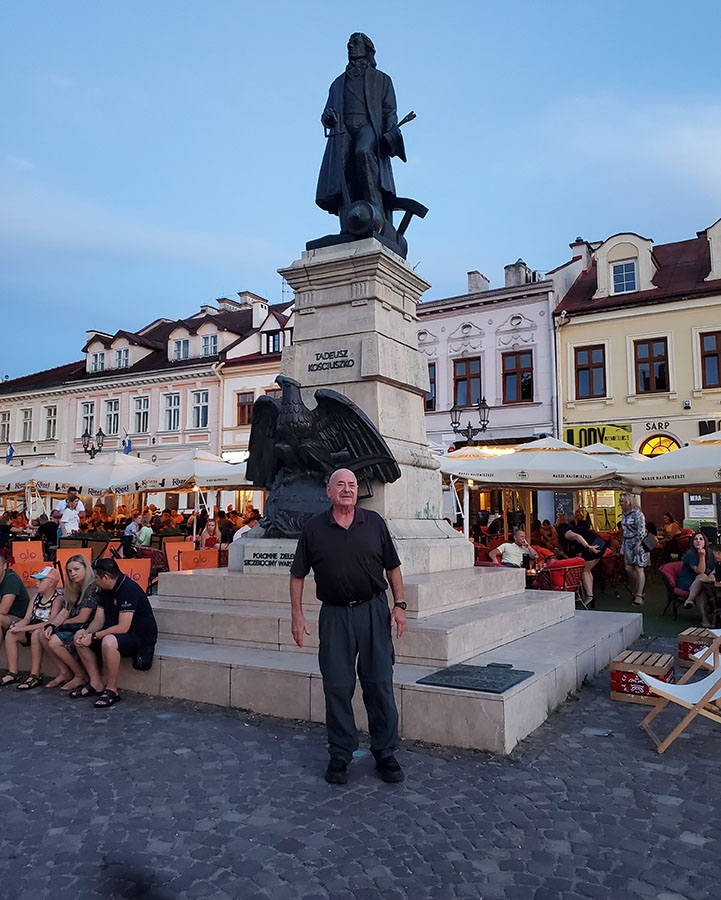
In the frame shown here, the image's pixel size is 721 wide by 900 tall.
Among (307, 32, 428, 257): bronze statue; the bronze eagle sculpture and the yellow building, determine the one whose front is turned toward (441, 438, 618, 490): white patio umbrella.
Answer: the yellow building

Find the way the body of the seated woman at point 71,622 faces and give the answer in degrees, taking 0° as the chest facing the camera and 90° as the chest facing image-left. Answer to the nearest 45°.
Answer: approximately 45°

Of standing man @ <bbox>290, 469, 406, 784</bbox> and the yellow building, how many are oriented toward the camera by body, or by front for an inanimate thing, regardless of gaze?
2

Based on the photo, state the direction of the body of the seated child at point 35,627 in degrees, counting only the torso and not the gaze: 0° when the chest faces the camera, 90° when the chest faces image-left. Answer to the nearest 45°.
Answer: approximately 45°

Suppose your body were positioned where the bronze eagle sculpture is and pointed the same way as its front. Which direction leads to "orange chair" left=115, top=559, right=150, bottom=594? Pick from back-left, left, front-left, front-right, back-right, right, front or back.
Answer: right

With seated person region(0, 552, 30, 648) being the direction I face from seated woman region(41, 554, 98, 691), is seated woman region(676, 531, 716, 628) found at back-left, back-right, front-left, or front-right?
back-right

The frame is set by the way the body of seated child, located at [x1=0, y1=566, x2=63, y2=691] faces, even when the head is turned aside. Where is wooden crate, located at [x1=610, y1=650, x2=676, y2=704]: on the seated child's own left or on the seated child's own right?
on the seated child's own left

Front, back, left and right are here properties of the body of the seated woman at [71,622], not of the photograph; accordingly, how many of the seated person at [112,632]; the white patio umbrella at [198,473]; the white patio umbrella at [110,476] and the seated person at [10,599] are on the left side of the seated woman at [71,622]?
1

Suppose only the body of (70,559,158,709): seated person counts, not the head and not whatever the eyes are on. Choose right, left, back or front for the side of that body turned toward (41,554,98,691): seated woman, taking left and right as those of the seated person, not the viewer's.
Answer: right

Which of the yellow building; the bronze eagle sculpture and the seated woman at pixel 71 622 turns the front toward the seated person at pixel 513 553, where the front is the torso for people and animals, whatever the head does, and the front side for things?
the yellow building
